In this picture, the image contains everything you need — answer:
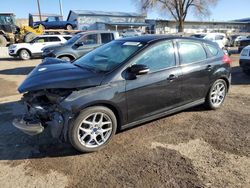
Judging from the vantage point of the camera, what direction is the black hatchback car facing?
facing the viewer and to the left of the viewer

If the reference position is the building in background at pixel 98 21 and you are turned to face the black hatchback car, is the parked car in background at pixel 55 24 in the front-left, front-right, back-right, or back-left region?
front-right

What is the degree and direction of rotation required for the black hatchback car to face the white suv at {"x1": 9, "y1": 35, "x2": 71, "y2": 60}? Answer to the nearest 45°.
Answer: approximately 90° to its right

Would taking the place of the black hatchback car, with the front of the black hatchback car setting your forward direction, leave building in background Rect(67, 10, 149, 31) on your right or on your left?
on your right

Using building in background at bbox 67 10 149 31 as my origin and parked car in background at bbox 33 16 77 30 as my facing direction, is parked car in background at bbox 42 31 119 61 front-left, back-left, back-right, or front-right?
front-left

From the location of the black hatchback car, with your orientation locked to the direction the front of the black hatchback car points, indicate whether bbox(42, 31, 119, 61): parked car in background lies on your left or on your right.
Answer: on your right

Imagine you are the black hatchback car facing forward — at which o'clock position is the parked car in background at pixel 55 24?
The parked car in background is roughly at 4 o'clock from the black hatchback car.
